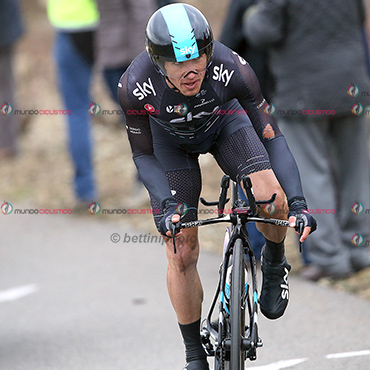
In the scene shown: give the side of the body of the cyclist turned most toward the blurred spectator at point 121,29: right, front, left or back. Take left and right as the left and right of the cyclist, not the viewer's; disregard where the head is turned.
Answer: back

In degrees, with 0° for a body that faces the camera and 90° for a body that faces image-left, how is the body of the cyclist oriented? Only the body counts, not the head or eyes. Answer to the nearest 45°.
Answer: approximately 0°

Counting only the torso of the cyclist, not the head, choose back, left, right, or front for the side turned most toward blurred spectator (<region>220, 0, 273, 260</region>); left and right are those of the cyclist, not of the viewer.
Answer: back

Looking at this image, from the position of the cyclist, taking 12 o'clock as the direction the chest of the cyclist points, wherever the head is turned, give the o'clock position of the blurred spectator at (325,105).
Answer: The blurred spectator is roughly at 7 o'clock from the cyclist.

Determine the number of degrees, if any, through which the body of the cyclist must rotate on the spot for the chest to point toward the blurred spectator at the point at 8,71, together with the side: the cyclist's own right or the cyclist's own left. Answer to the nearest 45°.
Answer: approximately 180°

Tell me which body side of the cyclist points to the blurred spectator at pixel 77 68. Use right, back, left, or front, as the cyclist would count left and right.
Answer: back
